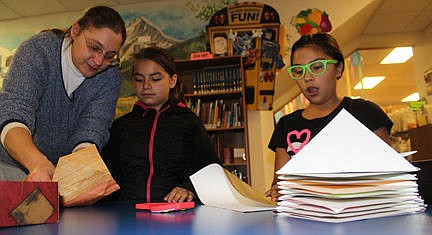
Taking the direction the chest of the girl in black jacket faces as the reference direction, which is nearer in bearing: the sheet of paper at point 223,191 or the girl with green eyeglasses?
the sheet of paper

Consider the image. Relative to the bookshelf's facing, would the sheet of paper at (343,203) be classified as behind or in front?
in front

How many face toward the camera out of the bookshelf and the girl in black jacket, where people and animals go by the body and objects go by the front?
2

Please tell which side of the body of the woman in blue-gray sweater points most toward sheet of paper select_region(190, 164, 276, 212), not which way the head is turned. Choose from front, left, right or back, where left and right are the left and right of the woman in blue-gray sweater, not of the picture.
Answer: front

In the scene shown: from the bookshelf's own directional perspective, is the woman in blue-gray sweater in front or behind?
in front

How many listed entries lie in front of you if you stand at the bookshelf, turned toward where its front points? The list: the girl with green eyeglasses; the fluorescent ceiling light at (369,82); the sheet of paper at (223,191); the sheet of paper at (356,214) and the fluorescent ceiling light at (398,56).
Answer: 3

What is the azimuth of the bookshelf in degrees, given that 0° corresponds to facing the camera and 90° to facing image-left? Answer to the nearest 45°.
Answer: approximately 0°

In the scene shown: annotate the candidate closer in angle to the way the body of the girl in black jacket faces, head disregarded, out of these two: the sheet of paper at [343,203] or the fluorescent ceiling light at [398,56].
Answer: the sheet of paper

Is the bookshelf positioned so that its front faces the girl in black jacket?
yes

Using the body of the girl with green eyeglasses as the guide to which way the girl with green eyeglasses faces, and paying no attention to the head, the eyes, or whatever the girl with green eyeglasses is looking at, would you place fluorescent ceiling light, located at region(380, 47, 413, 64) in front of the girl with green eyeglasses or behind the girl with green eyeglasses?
behind
